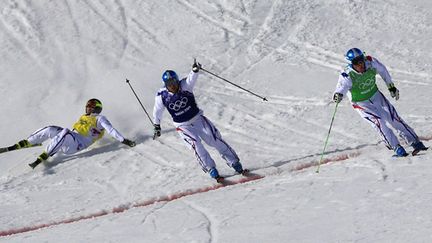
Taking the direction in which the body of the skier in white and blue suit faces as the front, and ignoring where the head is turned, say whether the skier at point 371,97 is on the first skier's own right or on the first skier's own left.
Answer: on the first skier's own left

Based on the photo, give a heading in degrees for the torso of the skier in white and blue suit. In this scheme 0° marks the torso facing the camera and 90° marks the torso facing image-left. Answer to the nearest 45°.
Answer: approximately 0°

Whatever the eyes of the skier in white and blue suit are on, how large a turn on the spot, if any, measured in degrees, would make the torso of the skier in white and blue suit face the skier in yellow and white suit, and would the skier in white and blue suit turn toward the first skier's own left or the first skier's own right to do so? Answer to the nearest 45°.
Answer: approximately 135° to the first skier's own right
